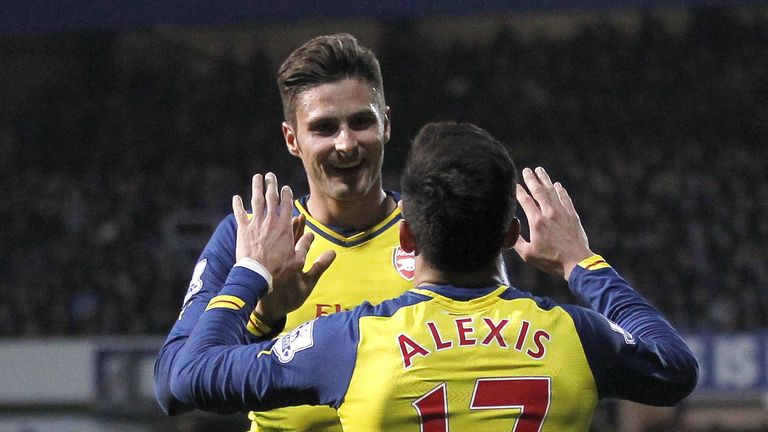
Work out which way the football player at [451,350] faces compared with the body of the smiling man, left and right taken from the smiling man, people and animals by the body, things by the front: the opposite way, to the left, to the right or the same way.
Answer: the opposite way

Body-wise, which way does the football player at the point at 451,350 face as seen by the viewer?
away from the camera

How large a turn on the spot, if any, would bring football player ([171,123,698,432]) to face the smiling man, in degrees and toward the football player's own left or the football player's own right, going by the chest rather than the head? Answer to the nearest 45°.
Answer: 0° — they already face them

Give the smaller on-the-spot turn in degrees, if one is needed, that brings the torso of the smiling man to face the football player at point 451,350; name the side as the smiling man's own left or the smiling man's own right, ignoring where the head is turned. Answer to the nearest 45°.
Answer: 0° — they already face them

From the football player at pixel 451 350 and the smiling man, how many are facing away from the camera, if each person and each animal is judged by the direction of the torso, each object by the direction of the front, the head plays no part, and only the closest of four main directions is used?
1

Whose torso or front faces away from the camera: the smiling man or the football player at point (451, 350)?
the football player

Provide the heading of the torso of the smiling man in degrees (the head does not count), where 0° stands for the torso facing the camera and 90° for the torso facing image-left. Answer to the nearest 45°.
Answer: approximately 0°
